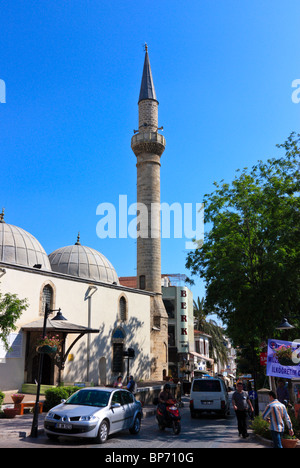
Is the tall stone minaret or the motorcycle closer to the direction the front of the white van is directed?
the tall stone minaret

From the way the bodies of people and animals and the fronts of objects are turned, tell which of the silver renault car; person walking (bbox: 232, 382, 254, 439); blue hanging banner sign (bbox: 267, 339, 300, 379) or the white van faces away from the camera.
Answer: the white van

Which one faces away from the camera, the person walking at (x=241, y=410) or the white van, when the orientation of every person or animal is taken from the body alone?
the white van

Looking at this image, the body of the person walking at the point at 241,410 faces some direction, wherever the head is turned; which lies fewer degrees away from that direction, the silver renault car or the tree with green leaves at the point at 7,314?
the silver renault car

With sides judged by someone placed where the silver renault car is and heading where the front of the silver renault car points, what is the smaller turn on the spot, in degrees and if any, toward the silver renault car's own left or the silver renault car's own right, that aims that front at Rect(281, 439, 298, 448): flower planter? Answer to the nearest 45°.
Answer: approximately 135° to the silver renault car's own left

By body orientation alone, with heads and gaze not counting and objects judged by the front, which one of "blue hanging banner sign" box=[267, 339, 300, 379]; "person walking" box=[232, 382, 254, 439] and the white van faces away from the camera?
the white van

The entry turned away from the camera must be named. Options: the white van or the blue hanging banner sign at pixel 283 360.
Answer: the white van

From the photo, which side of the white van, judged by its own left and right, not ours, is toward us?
back

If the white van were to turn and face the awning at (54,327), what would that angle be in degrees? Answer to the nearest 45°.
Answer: approximately 45° to its left

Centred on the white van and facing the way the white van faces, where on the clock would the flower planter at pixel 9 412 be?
The flower planter is roughly at 8 o'clock from the white van.
